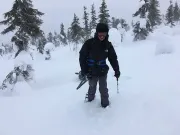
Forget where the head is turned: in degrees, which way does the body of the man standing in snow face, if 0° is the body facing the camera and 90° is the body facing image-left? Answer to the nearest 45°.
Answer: approximately 0°

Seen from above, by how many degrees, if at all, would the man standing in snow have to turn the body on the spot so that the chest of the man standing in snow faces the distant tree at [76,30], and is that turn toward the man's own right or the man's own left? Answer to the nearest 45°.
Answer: approximately 180°

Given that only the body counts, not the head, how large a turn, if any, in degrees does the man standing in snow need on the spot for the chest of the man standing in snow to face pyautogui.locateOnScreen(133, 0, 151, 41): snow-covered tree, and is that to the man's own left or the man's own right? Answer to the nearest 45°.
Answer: approximately 180°

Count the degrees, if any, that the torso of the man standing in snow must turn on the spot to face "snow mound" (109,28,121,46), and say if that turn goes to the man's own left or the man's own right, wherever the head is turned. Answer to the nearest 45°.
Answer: approximately 180°

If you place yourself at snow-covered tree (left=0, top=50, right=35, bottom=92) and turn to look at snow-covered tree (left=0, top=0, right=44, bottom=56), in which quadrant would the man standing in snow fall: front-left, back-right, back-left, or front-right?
back-right
